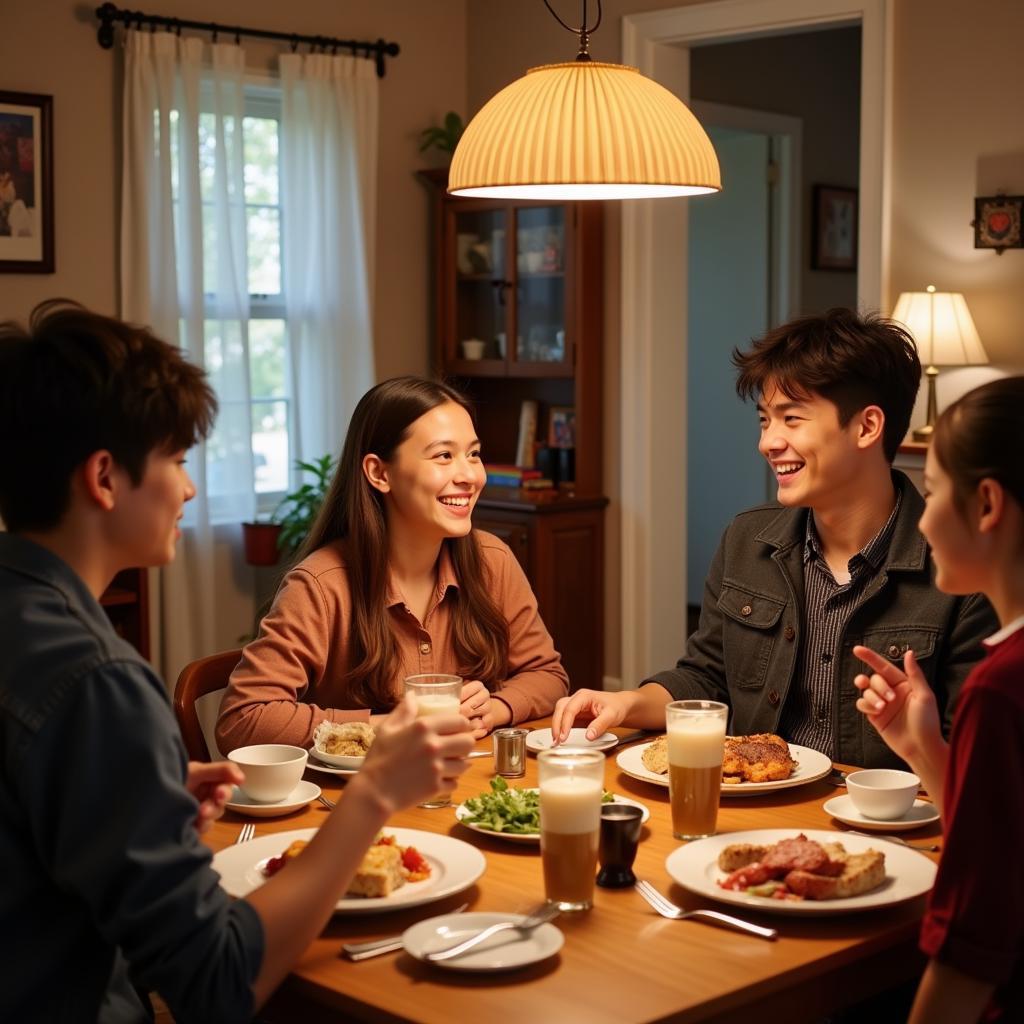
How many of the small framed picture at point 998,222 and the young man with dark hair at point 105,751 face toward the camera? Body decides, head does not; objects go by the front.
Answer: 1

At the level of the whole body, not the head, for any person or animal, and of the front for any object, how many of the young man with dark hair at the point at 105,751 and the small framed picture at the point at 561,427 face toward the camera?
1

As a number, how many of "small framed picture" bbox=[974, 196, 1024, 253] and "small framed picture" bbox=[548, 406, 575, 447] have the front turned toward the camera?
2

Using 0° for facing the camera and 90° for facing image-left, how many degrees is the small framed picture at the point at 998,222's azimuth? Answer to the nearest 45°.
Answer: approximately 0°

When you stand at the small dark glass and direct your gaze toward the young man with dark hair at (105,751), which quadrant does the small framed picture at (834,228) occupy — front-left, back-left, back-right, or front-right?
back-right

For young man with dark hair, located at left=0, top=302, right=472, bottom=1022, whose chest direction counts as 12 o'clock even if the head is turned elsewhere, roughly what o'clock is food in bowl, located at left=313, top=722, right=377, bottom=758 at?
The food in bowl is roughly at 11 o'clock from the young man with dark hair.

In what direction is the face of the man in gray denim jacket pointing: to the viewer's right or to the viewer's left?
to the viewer's left

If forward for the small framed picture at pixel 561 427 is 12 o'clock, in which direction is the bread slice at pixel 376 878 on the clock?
The bread slice is roughly at 12 o'clock from the small framed picture.

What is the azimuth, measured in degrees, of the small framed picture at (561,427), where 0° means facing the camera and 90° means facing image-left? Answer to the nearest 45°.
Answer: approximately 0°

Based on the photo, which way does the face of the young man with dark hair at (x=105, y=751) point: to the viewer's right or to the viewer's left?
to the viewer's right

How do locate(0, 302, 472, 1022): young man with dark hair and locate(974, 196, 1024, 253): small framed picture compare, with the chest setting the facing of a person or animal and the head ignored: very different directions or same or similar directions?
very different directions

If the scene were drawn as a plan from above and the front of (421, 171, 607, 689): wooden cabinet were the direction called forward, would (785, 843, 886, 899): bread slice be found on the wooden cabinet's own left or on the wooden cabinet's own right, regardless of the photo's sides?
on the wooden cabinet's own left

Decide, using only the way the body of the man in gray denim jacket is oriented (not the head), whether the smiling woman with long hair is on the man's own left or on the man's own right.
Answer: on the man's own right

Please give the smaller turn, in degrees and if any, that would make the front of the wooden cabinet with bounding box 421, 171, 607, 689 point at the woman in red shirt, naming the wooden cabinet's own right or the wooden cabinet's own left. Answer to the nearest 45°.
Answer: approximately 45° to the wooden cabinet's own left
